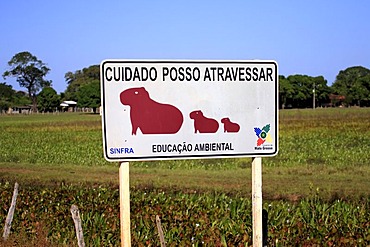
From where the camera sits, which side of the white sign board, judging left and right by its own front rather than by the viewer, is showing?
front

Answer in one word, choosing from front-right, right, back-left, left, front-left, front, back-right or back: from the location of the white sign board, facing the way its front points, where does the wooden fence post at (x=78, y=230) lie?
back-right
